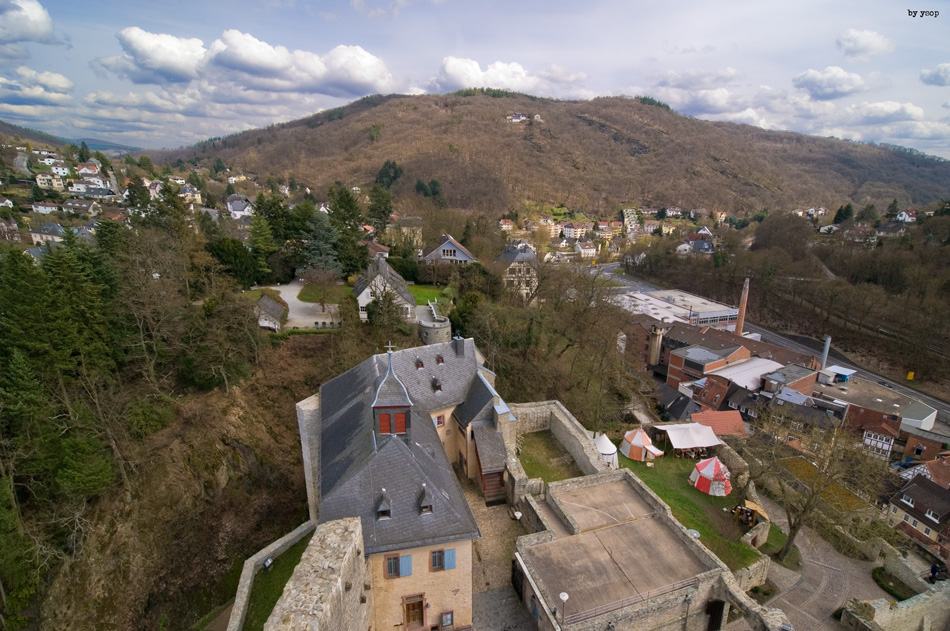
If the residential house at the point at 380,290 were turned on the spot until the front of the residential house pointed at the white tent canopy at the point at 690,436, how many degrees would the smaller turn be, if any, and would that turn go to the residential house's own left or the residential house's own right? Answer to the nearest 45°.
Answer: approximately 45° to the residential house's own left

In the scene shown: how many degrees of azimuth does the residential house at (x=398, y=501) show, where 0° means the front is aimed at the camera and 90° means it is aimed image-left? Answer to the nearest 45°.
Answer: approximately 0°

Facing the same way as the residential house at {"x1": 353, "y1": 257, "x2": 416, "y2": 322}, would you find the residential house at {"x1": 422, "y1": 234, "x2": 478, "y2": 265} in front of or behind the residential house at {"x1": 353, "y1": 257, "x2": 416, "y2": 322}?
behind

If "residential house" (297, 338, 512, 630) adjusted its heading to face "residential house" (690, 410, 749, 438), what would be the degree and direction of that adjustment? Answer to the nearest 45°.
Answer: approximately 135° to its left

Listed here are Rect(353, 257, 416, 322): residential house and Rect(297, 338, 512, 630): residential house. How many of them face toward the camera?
2

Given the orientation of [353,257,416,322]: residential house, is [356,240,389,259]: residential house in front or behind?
behind

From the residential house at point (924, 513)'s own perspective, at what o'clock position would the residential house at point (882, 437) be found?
the residential house at point (882, 437) is roughly at 4 o'clock from the residential house at point (924, 513).
